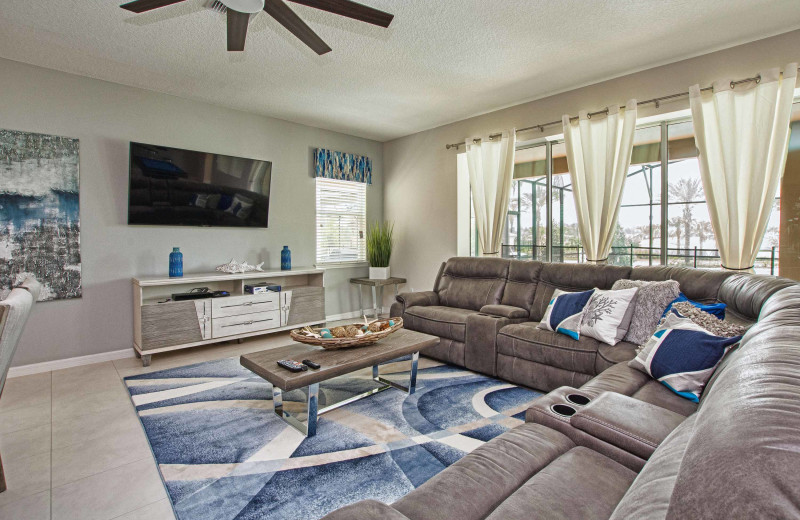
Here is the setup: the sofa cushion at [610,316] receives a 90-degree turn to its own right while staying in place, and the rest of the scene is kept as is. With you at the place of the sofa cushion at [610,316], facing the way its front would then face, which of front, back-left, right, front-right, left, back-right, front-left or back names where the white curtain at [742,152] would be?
right

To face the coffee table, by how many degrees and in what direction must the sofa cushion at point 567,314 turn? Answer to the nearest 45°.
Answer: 0° — it already faces it

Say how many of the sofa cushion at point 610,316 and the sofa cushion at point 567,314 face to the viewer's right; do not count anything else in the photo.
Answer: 0

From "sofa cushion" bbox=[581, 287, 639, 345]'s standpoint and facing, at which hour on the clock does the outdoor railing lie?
The outdoor railing is roughly at 5 o'clock from the sofa cushion.

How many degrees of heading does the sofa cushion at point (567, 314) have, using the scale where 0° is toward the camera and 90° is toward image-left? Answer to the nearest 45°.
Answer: approximately 45°

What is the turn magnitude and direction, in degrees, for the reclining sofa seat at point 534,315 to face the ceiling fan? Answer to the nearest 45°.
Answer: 0° — it already faces it

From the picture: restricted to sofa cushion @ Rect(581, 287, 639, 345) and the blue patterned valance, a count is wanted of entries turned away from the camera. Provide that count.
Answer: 0

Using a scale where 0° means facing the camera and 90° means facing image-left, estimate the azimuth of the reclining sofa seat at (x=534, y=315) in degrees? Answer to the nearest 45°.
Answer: approximately 45°

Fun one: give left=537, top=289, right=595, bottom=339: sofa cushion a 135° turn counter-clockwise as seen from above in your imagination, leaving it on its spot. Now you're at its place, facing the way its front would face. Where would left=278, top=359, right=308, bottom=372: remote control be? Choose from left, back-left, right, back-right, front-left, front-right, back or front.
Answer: back-right
